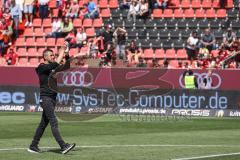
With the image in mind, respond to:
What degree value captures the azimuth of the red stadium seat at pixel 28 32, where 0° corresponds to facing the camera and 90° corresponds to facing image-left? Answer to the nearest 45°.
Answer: approximately 0°

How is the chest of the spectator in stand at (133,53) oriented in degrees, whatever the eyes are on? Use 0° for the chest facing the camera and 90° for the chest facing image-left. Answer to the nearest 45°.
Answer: approximately 0°
